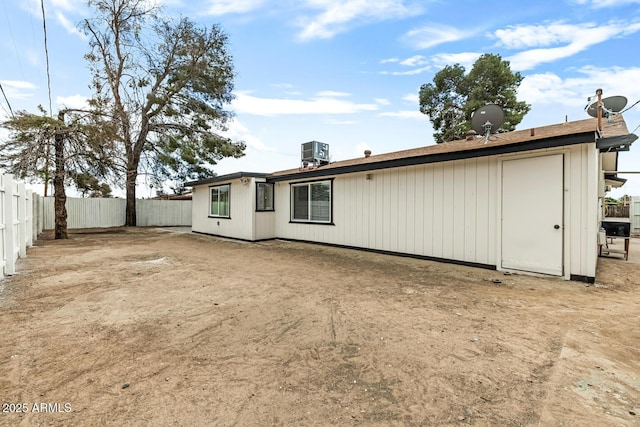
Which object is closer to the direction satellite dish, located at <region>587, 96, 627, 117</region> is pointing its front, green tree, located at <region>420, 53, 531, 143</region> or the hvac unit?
the hvac unit

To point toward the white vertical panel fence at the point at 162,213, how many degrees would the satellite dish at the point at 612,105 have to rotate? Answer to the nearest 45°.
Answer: approximately 45° to its right

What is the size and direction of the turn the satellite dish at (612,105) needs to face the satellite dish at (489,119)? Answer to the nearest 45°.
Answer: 0° — it already faces it

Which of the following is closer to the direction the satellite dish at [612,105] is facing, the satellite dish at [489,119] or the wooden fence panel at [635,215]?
the satellite dish

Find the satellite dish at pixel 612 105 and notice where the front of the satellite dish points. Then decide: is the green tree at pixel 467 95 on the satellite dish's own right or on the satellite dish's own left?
on the satellite dish's own right

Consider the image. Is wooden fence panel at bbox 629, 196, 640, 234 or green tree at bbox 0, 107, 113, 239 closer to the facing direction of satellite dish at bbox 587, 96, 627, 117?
the green tree
